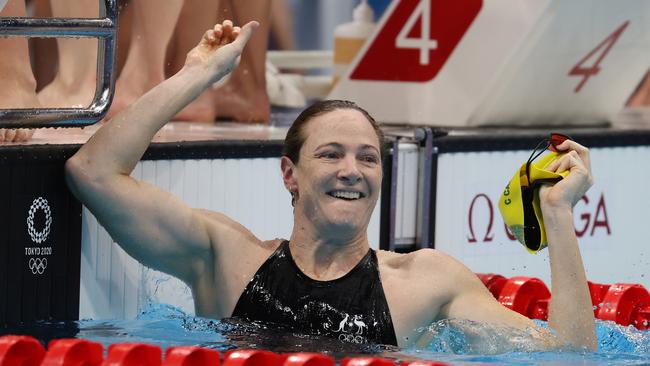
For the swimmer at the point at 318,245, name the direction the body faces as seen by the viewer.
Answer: toward the camera

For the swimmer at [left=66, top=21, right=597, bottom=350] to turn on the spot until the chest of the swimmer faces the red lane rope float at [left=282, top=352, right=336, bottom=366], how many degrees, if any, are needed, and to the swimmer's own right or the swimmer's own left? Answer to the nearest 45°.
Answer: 0° — they already face it

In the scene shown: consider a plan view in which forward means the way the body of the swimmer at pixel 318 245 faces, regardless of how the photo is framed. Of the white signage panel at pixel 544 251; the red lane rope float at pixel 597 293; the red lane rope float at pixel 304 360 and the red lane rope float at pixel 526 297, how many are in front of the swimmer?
1

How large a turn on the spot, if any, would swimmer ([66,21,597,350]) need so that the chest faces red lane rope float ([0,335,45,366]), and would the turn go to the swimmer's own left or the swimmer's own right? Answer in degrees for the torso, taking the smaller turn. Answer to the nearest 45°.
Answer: approximately 45° to the swimmer's own right

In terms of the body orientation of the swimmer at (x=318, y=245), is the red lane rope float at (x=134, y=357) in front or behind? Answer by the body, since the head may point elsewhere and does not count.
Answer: in front

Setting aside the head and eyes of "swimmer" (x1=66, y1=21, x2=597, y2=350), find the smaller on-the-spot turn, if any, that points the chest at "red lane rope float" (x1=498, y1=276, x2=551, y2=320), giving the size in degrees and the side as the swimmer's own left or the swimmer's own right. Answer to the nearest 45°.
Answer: approximately 135° to the swimmer's own left

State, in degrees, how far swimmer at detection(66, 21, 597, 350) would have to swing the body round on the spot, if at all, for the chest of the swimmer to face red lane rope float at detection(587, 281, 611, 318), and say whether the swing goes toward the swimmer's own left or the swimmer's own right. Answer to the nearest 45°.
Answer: approximately 135° to the swimmer's own left

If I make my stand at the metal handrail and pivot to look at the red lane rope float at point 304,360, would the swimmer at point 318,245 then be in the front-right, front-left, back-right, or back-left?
front-left

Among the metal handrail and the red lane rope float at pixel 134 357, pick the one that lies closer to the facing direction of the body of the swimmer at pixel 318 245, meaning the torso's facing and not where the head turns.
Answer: the red lane rope float

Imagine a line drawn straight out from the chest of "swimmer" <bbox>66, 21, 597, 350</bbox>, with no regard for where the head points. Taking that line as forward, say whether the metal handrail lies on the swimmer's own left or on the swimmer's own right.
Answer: on the swimmer's own right

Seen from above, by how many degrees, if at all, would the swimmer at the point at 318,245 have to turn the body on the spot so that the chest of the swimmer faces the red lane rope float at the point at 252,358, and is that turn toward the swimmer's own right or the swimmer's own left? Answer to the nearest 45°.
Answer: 0° — they already face it

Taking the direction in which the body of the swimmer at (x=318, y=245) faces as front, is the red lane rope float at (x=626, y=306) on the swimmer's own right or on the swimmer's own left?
on the swimmer's own left

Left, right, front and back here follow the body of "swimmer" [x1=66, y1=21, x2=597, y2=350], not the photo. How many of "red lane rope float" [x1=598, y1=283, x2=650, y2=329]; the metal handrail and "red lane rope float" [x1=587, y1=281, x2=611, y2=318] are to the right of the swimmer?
1
